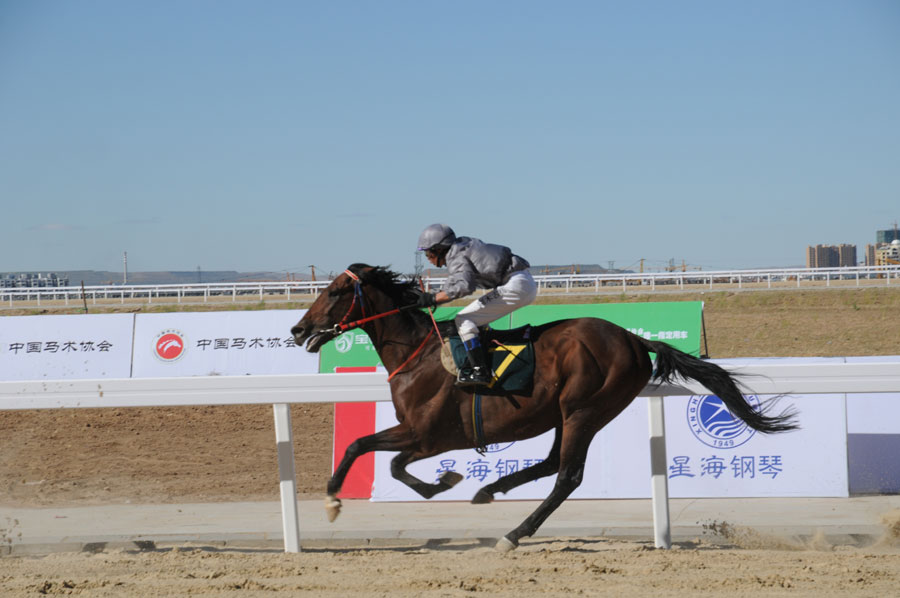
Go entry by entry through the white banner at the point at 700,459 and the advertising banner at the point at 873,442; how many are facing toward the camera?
2

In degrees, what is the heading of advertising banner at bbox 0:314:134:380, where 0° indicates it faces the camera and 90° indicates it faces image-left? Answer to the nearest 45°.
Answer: approximately 0°

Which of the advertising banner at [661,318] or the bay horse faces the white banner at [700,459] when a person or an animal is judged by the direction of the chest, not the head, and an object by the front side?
the advertising banner

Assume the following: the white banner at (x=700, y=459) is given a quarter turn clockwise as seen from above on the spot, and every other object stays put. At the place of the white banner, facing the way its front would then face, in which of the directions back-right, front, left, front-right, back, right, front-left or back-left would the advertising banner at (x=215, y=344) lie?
front-right

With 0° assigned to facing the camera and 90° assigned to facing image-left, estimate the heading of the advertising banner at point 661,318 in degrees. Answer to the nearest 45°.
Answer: approximately 0°

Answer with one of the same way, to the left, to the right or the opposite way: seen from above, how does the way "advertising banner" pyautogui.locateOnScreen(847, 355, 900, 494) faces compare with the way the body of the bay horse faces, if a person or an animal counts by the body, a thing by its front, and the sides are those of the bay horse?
to the left

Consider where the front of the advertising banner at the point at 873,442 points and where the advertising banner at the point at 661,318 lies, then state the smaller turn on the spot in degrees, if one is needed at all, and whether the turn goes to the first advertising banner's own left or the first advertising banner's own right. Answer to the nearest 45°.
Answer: approximately 135° to the first advertising banner's own right

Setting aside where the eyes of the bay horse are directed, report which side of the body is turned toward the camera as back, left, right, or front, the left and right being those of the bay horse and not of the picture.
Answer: left

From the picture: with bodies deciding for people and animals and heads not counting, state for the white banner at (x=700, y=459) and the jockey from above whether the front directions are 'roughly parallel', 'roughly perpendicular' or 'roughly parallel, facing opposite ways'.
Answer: roughly perpendicular

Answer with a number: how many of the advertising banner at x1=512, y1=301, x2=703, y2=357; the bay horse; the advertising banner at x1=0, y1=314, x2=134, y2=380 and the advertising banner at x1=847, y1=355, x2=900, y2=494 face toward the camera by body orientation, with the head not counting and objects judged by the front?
3

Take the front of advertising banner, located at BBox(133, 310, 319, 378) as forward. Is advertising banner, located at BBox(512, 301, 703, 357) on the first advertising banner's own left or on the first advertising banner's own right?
on the first advertising banner's own left

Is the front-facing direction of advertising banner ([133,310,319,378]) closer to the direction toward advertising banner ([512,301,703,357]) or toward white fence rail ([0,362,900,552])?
the white fence rail

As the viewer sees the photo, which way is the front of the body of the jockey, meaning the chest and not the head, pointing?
to the viewer's left

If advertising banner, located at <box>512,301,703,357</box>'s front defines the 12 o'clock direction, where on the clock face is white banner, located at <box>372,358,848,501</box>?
The white banner is roughly at 12 o'clock from the advertising banner.
